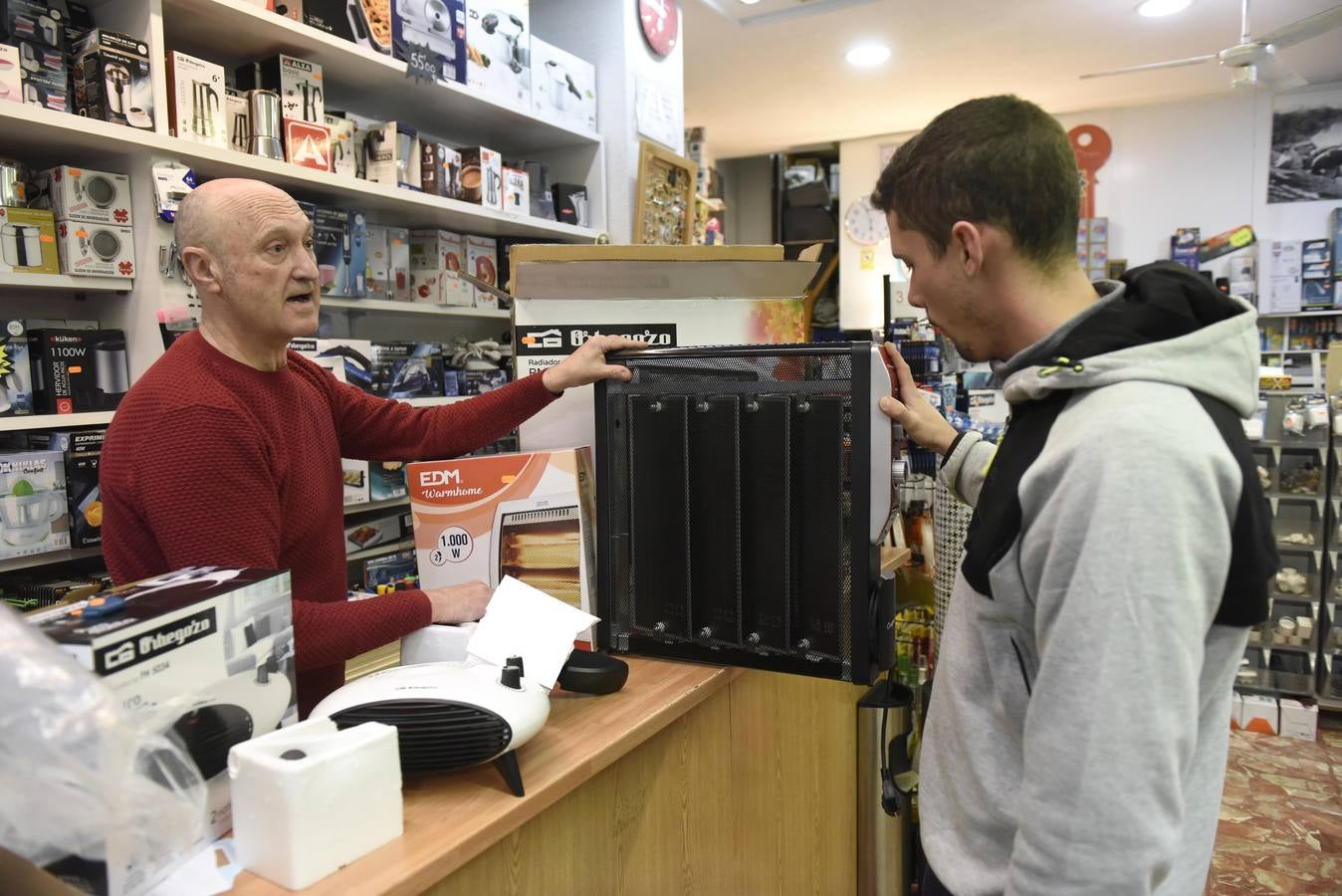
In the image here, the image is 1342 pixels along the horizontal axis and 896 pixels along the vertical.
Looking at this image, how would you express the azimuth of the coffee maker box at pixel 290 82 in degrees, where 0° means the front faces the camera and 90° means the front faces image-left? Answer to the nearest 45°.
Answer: approximately 315°

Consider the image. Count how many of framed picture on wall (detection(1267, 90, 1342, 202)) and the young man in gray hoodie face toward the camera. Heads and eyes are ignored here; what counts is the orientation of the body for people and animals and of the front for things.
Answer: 1

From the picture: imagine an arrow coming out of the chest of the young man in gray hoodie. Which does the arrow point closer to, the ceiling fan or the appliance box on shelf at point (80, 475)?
the appliance box on shelf

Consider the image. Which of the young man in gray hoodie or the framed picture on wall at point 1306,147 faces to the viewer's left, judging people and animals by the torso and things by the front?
the young man in gray hoodie

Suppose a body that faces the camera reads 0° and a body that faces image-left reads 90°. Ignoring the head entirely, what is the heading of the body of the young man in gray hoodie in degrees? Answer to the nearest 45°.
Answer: approximately 90°

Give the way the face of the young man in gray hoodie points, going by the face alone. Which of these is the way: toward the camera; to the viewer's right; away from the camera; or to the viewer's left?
to the viewer's left

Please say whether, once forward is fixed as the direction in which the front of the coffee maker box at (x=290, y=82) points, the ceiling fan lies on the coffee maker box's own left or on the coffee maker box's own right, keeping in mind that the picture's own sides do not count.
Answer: on the coffee maker box's own left

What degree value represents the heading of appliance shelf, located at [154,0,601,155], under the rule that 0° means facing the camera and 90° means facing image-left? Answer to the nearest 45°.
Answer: approximately 315°
